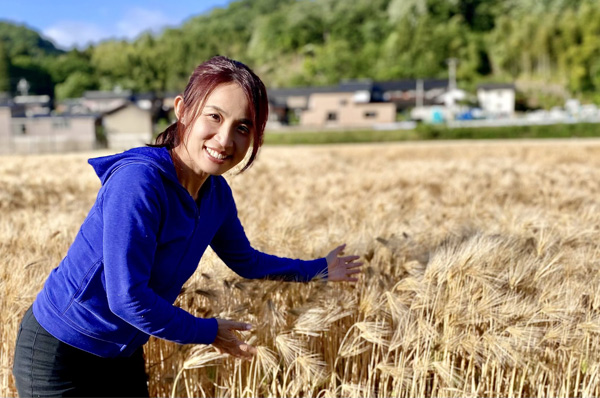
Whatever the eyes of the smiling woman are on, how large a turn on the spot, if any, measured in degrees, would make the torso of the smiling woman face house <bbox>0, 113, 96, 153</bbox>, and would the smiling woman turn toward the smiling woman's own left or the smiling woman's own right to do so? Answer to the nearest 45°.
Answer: approximately 135° to the smiling woman's own left

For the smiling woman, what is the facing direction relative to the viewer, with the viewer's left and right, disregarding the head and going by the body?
facing the viewer and to the right of the viewer
